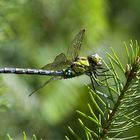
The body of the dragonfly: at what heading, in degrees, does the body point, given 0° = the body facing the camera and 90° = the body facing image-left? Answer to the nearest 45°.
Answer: approximately 270°
